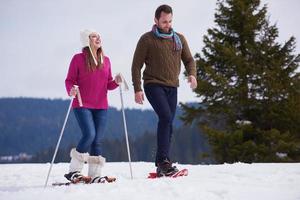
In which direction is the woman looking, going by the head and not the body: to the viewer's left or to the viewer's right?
to the viewer's right

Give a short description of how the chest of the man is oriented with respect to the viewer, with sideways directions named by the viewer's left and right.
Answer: facing the viewer and to the right of the viewer

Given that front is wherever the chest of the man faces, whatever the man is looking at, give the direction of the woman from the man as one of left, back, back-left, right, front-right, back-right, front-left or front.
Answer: back-right
